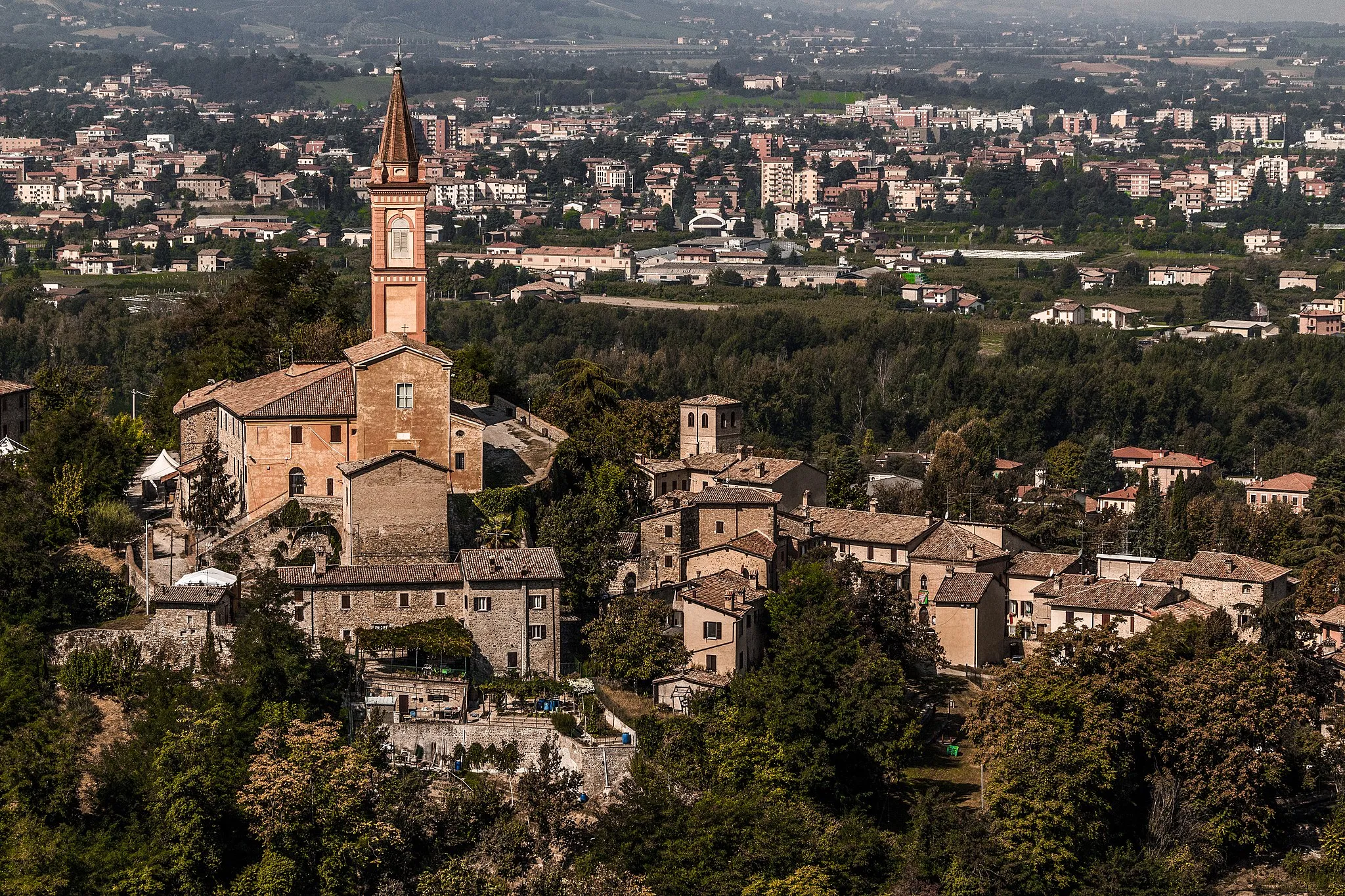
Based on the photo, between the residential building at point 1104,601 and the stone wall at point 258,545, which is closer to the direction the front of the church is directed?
the stone wall

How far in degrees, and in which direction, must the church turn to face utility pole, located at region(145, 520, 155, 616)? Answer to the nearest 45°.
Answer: approximately 90° to its right

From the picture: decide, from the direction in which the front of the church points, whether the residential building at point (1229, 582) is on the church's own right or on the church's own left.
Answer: on the church's own left

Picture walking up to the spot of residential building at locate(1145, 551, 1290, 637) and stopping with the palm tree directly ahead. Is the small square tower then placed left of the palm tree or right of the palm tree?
right

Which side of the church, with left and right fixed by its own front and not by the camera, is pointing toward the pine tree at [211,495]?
right

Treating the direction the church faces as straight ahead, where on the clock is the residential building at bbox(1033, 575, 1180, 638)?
The residential building is roughly at 9 o'clock from the church.

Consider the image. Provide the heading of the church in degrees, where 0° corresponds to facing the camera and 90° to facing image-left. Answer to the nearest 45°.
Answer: approximately 0°

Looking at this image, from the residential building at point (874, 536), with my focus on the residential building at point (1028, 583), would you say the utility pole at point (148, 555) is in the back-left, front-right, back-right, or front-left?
back-right

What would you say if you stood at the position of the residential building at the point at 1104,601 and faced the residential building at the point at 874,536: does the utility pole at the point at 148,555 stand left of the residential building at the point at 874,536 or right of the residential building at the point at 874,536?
left

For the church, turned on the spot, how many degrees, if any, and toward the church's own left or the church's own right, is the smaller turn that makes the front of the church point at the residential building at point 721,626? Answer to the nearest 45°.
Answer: approximately 45° to the church's own left

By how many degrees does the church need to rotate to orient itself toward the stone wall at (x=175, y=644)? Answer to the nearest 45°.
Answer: approximately 45° to its right

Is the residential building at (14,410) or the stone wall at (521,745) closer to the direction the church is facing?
the stone wall

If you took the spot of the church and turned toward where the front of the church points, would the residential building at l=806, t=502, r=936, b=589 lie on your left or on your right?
on your left

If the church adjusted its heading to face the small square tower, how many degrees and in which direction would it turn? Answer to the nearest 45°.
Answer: approximately 135° to its left

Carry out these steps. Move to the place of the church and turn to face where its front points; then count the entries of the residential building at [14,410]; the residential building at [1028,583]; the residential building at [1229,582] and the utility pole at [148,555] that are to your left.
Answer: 2
